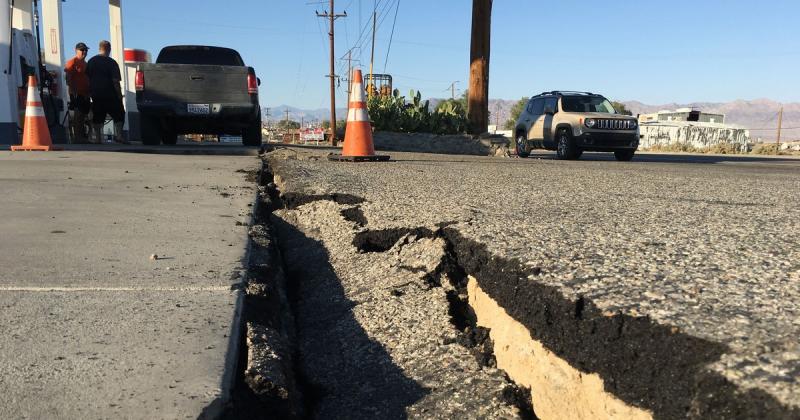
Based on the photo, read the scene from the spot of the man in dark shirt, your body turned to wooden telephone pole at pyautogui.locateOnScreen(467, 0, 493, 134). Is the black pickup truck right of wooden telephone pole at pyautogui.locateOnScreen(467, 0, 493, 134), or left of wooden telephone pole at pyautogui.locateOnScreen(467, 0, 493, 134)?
right

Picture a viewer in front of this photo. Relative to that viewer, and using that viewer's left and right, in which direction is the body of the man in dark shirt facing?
facing away from the viewer

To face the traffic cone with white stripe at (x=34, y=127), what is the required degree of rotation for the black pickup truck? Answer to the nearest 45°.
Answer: approximately 90° to its left

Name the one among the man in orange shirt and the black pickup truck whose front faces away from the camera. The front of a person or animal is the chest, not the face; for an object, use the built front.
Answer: the black pickup truck

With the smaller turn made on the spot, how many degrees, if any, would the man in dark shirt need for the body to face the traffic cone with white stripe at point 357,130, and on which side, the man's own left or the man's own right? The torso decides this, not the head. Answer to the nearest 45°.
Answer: approximately 135° to the man's own right

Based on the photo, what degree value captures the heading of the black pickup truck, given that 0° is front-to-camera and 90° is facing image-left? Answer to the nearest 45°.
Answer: approximately 180°

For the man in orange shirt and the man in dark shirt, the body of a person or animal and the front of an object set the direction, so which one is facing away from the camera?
the man in dark shirt
